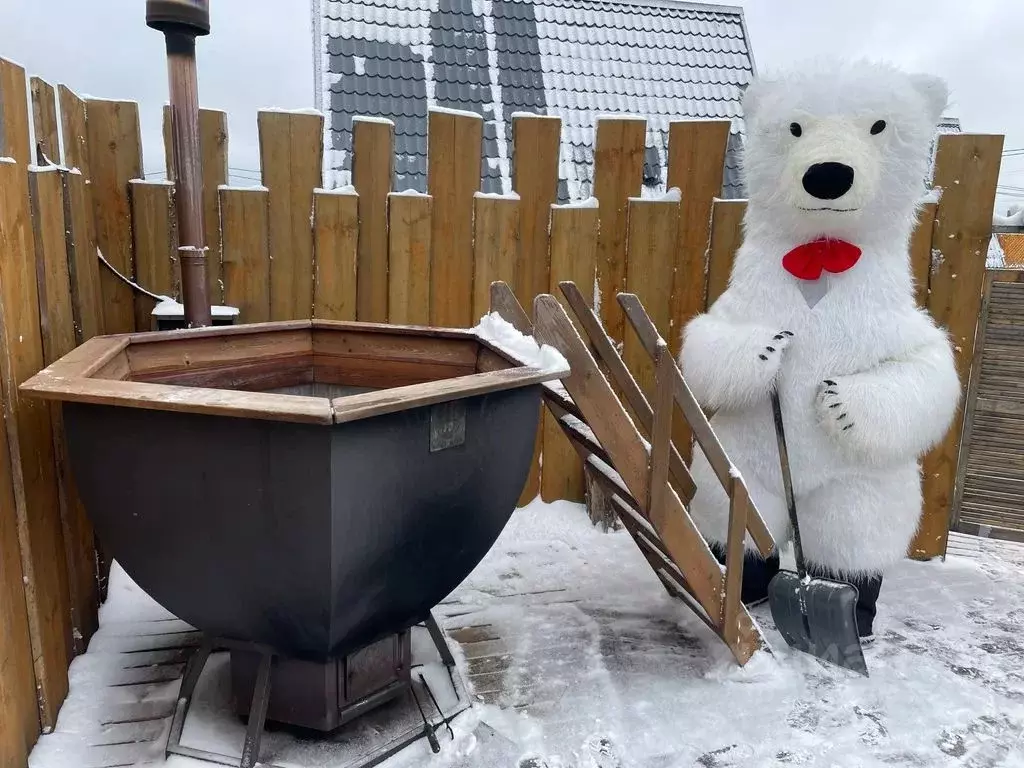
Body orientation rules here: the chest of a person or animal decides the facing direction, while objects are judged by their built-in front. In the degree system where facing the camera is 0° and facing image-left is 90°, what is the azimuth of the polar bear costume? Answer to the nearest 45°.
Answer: approximately 0°

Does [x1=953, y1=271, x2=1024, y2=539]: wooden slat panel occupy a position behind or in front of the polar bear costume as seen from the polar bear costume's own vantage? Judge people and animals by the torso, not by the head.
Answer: behind

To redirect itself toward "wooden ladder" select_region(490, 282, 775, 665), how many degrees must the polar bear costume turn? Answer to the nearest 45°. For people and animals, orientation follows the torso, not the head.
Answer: approximately 45° to its right

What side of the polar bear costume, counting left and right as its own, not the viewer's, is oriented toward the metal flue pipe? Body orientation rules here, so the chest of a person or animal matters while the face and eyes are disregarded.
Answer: right
